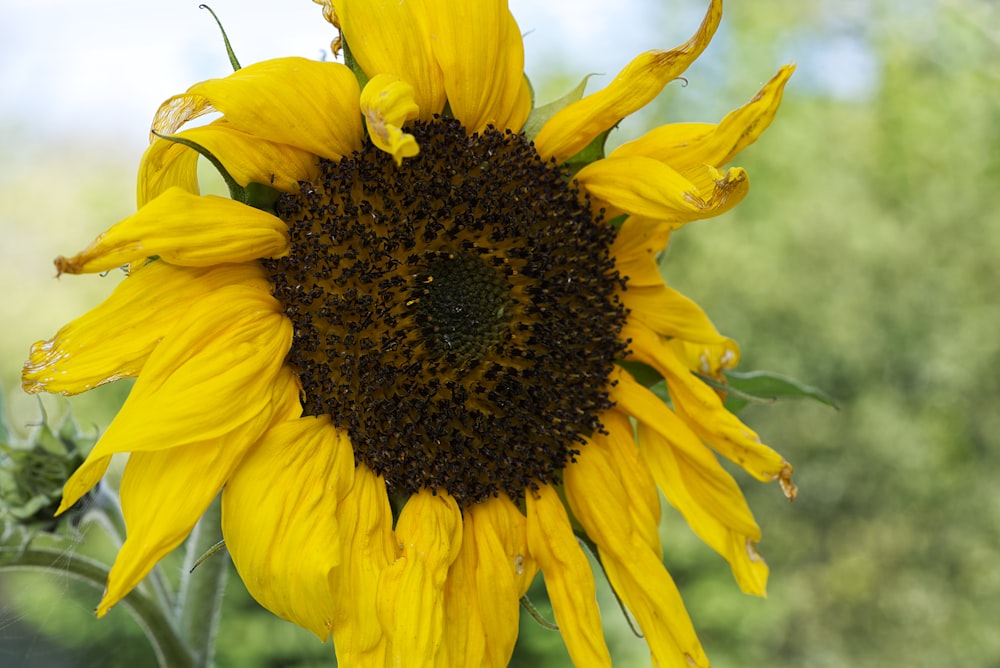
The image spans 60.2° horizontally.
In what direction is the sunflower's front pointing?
toward the camera
